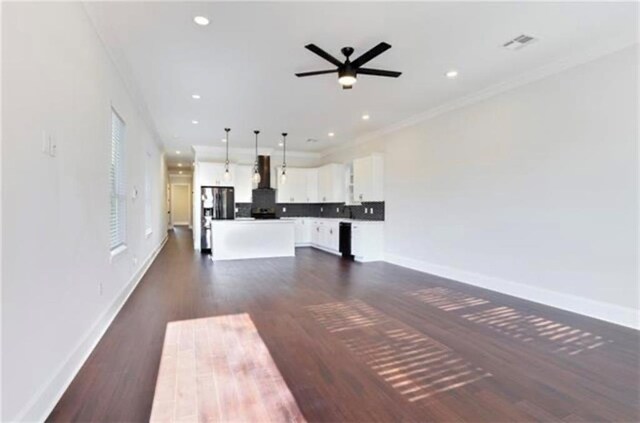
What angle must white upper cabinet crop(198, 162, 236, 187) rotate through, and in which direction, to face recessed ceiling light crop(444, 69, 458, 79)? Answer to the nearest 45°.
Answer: approximately 45° to its left

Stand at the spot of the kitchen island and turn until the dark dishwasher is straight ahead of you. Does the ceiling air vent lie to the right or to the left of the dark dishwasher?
right

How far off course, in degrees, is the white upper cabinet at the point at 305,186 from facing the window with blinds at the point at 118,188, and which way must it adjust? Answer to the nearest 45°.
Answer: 0° — it already faces it

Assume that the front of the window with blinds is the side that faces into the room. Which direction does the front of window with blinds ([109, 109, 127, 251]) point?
to the viewer's right

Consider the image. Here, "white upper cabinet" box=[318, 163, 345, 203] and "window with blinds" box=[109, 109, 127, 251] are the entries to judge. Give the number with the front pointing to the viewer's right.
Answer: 1

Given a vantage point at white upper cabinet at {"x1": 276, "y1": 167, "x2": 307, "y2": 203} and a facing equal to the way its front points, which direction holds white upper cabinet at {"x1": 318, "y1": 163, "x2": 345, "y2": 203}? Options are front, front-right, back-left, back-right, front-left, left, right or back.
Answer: front-left

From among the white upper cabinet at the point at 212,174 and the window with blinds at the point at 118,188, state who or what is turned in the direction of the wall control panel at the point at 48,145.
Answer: the white upper cabinet

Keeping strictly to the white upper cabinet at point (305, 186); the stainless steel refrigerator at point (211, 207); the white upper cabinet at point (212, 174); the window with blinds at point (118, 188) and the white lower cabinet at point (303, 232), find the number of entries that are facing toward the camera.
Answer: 4

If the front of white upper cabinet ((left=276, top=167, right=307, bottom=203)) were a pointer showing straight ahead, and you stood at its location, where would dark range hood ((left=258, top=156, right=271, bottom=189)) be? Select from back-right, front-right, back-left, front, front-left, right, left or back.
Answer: front-right

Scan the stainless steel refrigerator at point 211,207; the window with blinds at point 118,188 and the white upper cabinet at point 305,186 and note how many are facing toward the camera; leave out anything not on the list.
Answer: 2

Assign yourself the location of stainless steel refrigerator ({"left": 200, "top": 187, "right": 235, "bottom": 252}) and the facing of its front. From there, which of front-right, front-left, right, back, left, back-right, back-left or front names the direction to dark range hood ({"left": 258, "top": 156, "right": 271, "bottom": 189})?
left

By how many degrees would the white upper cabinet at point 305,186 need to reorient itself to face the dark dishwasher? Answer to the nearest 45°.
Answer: approximately 45° to its left

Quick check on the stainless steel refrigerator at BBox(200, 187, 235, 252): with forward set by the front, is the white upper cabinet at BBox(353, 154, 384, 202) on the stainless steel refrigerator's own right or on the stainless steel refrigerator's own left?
on the stainless steel refrigerator's own left

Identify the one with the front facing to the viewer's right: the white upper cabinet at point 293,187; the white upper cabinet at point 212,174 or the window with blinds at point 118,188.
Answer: the window with blinds
